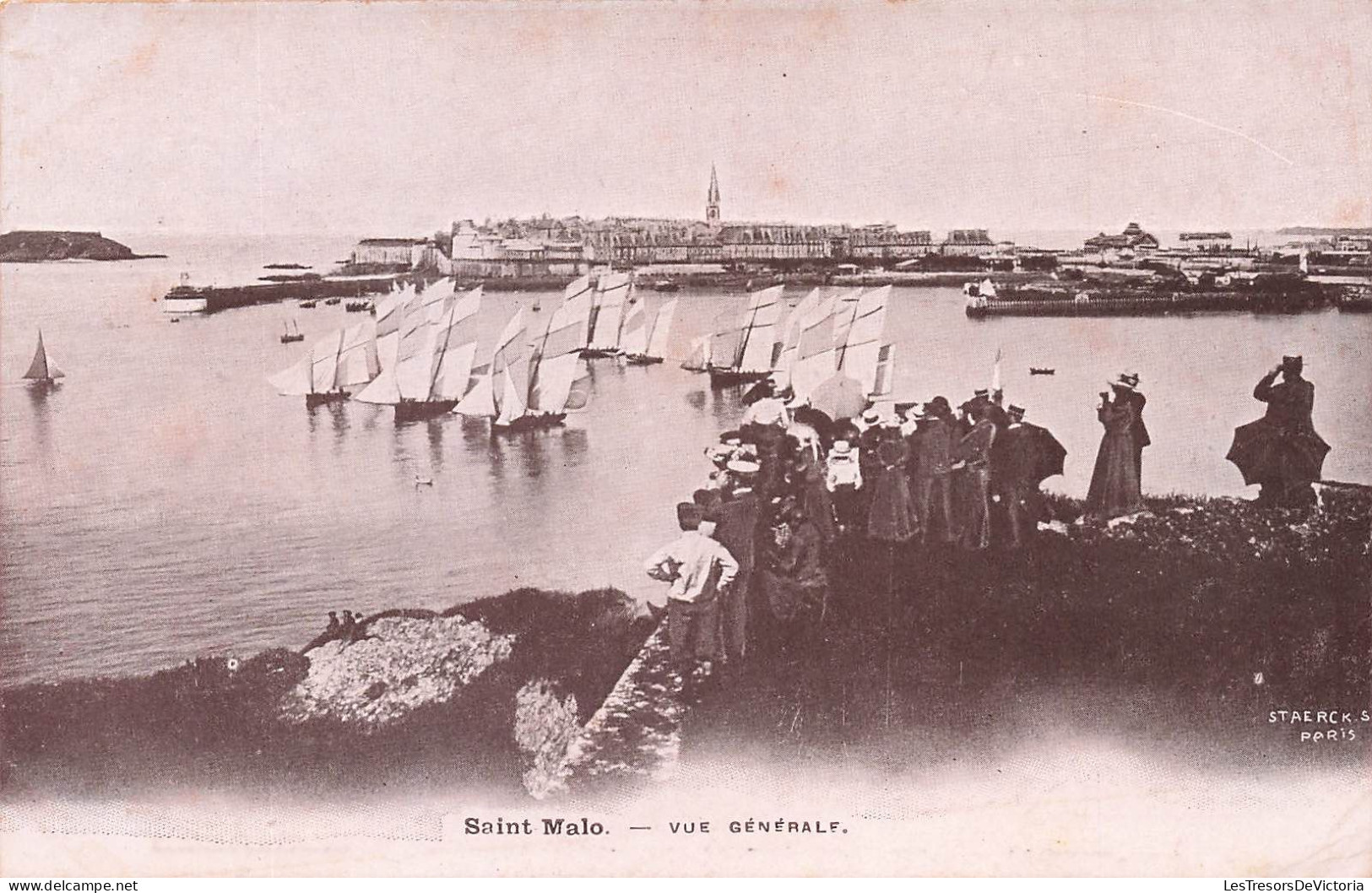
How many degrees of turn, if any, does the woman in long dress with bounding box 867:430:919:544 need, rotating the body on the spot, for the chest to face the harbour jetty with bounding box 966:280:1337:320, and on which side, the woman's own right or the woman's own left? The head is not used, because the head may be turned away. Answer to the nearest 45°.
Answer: approximately 45° to the woman's own right

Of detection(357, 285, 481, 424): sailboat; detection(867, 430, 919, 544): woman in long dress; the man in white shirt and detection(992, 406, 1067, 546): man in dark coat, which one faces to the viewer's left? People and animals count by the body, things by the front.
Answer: the sailboat

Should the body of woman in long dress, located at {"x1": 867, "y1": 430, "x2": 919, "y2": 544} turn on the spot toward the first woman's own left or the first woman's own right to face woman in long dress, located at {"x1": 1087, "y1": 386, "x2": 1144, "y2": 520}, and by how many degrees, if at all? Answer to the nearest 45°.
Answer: approximately 90° to the first woman's own right

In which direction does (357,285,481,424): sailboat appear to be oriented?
to the viewer's left

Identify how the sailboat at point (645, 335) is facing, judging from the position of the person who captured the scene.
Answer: facing to the left of the viewer

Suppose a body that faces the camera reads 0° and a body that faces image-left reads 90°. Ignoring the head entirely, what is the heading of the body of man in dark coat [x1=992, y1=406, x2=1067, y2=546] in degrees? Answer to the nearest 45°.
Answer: approximately 180°

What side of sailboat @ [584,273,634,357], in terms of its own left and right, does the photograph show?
left
